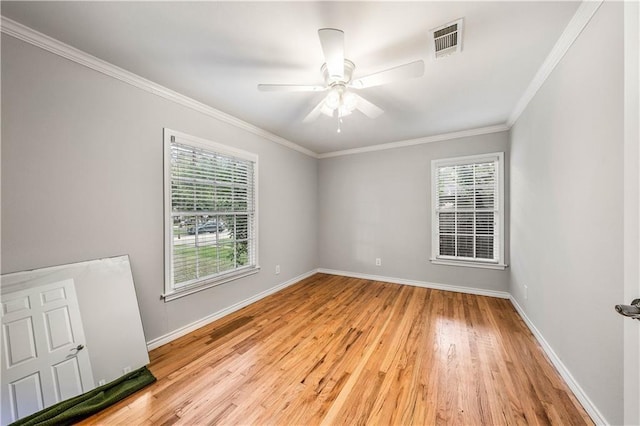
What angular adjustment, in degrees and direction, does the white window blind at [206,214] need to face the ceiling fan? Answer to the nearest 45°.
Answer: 0° — it already faces it

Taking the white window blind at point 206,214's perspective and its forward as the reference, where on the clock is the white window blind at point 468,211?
the white window blind at point 468,211 is roughly at 11 o'clock from the white window blind at point 206,214.

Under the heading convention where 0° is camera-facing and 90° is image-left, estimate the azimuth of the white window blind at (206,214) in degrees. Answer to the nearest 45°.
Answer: approximately 315°

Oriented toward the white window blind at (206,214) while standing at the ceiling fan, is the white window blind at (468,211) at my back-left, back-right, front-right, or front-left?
back-right
